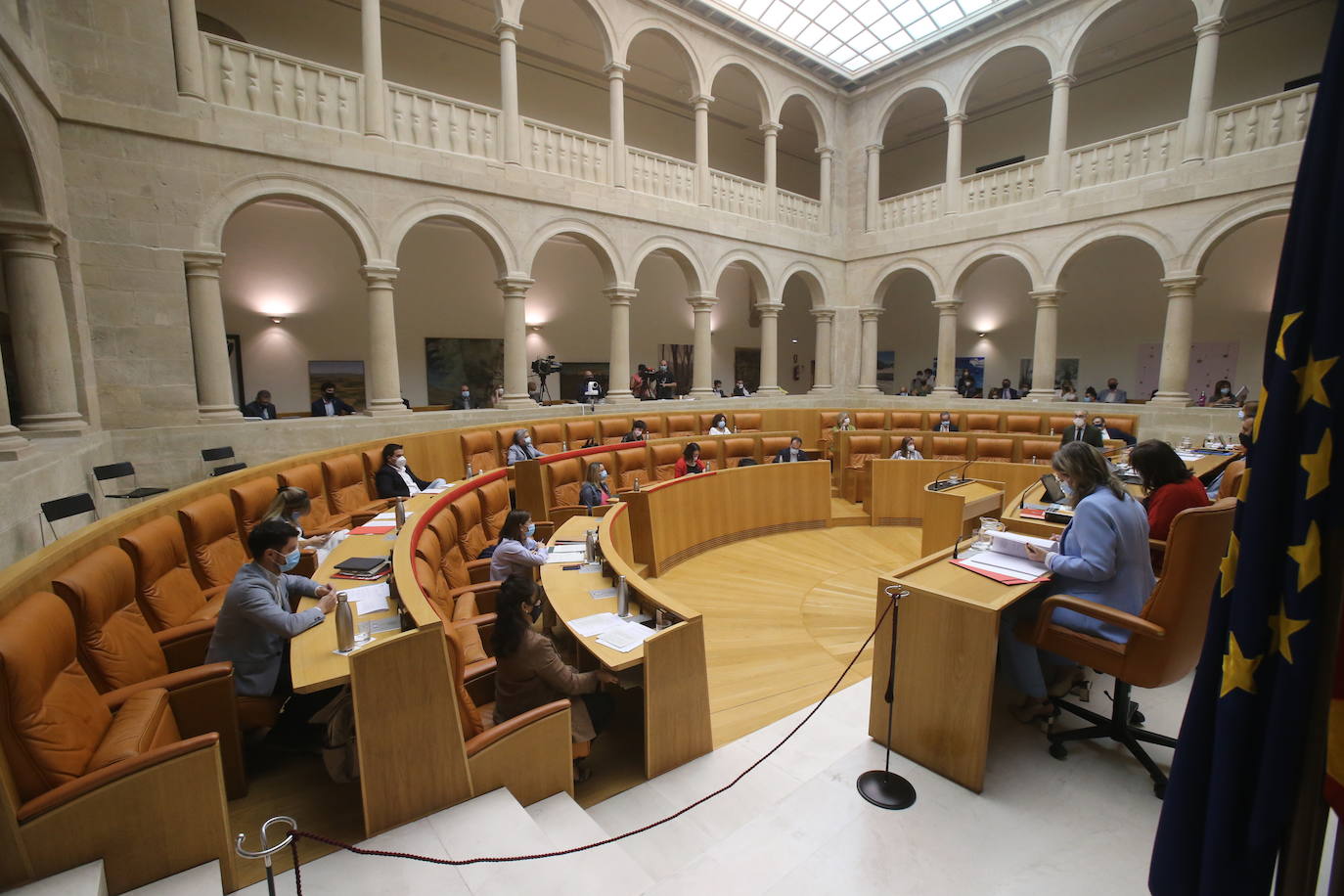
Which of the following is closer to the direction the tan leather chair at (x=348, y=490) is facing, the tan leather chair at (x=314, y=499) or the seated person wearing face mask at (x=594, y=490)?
the seated person wearing face mask

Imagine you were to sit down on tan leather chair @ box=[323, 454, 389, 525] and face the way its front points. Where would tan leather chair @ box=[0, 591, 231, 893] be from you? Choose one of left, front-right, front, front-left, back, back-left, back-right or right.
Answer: front-right

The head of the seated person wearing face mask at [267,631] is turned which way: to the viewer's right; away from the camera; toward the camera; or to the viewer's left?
to the viewer's right

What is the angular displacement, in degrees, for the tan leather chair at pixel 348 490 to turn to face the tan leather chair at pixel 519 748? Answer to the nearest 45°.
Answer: approximately 45° to its right

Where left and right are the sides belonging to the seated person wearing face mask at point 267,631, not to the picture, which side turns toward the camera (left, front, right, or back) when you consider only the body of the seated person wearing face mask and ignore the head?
right

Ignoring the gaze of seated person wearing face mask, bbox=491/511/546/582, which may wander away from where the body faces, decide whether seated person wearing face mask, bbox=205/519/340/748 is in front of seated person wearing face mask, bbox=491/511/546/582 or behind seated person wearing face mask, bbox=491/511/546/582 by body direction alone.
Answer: behind

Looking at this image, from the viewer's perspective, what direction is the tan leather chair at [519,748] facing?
to the viewer's right

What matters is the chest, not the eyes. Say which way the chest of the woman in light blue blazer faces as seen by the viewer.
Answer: to the viewer's left

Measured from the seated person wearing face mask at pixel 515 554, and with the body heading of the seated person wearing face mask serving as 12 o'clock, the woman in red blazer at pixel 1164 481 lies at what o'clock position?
The woman in red blazer is roughly at 1 o'clock from the seated person wearing face mask.

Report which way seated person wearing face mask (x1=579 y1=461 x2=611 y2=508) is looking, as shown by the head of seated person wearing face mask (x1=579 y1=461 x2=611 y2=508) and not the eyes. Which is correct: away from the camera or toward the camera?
toward the camera

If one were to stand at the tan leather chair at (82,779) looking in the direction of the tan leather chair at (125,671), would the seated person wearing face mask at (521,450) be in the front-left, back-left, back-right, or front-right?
front-right

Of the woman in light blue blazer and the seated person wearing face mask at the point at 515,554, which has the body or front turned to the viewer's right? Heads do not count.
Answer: the seated person wearing face mask

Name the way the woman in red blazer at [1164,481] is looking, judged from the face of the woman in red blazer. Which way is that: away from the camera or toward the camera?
away from the camera

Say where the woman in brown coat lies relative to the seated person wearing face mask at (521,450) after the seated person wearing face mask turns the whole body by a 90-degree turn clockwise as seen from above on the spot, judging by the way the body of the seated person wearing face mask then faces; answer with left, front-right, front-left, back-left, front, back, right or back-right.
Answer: front-left

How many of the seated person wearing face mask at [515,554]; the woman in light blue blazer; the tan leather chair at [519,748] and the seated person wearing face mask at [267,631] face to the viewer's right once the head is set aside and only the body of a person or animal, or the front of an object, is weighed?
3

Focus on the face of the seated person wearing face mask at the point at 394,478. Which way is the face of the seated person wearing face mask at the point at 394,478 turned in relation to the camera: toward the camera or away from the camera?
toward the camera

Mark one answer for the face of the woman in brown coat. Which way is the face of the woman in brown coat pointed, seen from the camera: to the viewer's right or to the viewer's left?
to the viewer's right

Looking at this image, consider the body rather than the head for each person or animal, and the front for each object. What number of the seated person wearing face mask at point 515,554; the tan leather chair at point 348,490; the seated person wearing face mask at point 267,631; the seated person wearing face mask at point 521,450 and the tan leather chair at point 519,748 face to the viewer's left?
0

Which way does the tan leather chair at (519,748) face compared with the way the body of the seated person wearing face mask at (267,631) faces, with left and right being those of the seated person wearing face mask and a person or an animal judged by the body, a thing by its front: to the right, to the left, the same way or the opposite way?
the same way

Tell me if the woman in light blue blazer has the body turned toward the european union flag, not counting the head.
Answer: no

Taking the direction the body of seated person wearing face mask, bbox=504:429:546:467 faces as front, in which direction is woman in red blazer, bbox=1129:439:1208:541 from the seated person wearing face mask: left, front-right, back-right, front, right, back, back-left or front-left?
front
